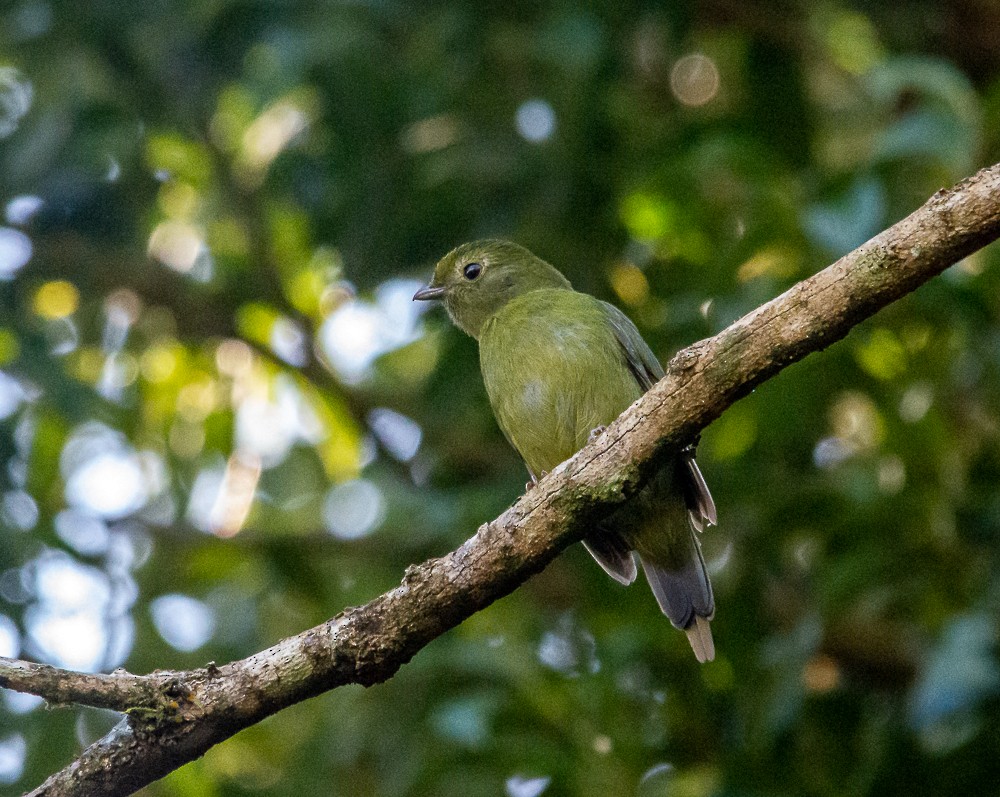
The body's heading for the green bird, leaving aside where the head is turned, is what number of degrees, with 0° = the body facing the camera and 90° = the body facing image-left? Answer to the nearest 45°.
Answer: approximately 45°
